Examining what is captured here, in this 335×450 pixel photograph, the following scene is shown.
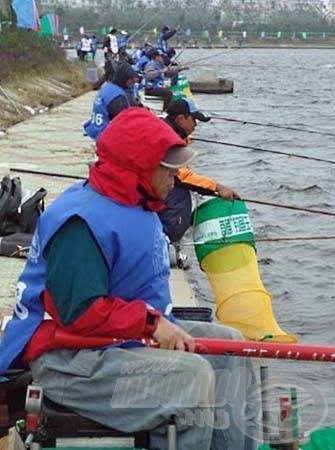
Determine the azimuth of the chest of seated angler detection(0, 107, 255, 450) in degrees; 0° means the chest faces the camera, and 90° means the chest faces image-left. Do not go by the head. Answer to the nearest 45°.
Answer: approximately 270°

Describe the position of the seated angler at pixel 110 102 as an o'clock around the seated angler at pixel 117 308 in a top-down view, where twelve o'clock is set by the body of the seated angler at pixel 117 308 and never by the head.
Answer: the seated angler at pixel 110 102 is roughly at 9 o'clock from the seated angler at pixel 117 308.

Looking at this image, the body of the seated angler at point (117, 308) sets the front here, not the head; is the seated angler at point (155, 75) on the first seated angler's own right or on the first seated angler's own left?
on the first seated angler's own left

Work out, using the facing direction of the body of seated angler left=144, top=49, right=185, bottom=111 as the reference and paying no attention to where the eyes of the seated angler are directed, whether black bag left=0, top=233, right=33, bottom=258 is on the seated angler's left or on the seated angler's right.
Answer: on the seated angler's right

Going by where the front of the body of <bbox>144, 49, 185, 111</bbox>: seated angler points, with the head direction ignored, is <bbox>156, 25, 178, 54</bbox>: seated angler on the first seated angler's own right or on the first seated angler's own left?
on the first seated angler's own left

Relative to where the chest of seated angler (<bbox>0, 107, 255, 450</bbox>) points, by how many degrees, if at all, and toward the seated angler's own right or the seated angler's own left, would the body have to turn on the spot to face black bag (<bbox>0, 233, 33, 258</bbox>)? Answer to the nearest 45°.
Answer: approximately 90° to the seated angler's own left

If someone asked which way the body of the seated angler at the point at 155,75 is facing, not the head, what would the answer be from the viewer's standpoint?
to the viewer's right

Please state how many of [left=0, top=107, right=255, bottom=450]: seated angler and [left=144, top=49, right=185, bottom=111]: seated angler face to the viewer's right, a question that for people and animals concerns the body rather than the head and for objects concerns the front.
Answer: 2
